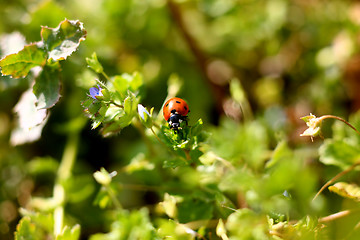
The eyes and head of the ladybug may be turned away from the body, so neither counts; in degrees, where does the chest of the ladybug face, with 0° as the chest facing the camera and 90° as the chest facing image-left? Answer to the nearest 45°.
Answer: approximately 0°
